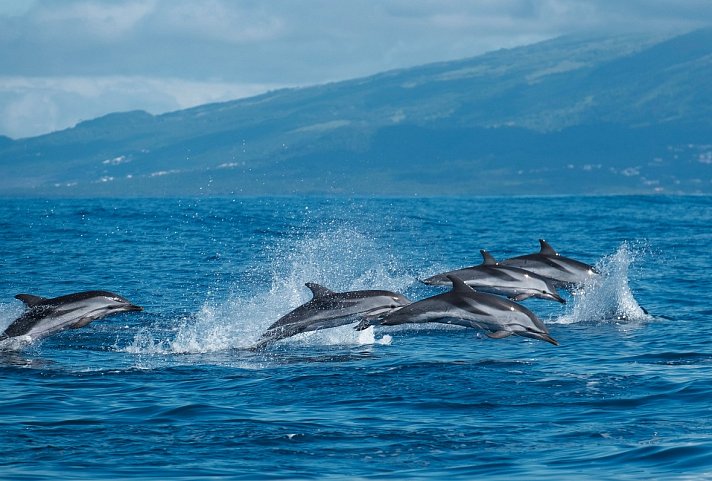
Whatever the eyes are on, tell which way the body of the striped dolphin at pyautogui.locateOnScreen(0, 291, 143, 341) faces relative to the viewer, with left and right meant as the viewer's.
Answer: facing to the right of the viewer

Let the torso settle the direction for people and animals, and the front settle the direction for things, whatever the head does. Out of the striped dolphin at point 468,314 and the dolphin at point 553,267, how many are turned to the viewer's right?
2

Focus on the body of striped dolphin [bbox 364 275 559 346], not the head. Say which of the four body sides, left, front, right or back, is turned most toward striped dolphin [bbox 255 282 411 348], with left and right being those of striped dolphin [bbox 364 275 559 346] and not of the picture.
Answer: back

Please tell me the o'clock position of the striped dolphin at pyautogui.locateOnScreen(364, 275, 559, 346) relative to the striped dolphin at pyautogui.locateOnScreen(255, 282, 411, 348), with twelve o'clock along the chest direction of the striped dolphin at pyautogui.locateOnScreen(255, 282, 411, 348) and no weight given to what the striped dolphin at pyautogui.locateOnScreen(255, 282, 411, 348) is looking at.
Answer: the striped dolphin at pyautogui.locateOnScreen(364, 275, 559, 346) is roughly at 1 o'clock from the striped dolphin at pyautogui.locateOnScreen(255, 282, 411, 348).

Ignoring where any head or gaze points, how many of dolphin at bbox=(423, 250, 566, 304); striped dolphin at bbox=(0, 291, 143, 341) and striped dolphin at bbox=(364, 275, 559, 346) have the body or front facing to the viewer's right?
3

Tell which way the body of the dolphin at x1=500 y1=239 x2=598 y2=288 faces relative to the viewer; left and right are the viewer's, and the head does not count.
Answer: facing to the right of the viewer

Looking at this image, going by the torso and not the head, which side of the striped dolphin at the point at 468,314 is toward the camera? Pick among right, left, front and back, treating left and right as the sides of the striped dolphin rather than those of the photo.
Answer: right

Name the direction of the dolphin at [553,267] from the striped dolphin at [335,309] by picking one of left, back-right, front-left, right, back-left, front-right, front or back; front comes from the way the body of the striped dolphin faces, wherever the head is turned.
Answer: front-left

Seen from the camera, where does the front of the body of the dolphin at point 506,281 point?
to the viewer's right

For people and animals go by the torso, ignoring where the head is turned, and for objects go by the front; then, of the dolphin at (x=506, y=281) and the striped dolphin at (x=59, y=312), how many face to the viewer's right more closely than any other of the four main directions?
2

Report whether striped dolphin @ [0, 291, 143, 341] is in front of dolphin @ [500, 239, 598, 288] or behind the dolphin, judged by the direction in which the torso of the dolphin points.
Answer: behind

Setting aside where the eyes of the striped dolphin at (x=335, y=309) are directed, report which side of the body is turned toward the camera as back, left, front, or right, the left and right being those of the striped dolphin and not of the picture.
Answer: right

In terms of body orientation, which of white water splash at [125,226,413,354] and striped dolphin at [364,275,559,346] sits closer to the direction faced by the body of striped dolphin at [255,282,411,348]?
the striped dolphin

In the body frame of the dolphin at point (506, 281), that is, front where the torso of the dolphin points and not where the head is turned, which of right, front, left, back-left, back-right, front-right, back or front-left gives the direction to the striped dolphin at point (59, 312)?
back-right
